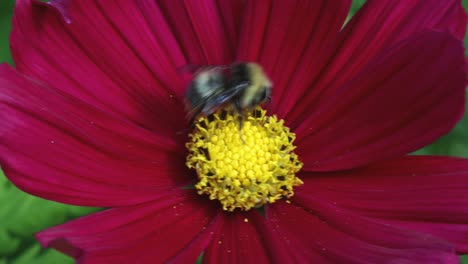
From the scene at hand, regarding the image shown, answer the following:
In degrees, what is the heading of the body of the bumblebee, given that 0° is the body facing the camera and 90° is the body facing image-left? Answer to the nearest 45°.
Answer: approximately 270°
